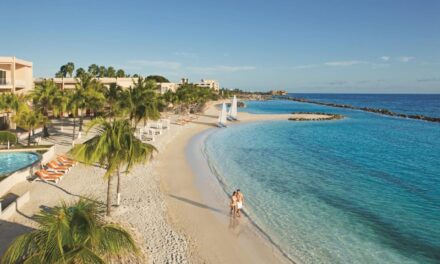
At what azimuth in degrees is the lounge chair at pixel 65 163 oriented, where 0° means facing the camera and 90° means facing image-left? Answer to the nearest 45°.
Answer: approximately 270°

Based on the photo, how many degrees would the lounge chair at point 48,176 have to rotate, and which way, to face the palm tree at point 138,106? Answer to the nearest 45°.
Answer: approximately 45° to its left

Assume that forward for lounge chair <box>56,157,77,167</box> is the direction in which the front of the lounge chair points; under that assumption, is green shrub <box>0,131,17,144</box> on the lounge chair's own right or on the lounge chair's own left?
on the lounge chair's own left

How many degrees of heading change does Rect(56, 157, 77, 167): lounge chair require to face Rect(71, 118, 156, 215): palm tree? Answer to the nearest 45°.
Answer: approximately 90° to its right

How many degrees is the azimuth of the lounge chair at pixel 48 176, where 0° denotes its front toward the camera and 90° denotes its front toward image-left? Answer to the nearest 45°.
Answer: approximately 270°

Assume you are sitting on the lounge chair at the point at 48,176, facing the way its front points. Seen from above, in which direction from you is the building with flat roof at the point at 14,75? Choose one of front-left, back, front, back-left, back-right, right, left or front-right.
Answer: left

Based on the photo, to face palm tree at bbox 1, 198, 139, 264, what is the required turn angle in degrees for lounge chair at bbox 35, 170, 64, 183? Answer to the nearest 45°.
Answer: approximately 90° to its right

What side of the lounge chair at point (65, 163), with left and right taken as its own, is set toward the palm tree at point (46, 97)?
left

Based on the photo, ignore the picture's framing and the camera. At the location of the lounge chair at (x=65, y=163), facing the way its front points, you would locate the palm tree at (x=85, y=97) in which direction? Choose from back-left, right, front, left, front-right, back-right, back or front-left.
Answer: left

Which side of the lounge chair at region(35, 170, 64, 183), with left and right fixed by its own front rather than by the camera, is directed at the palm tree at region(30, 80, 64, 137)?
left

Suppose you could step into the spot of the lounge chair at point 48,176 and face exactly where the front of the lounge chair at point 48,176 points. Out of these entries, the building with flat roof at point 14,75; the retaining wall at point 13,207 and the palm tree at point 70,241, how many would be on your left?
1

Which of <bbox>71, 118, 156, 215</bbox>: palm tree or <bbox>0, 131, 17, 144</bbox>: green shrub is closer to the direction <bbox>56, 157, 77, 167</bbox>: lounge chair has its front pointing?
the palm tree
